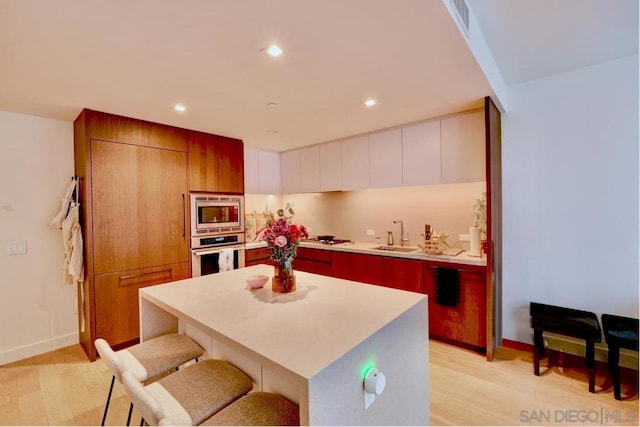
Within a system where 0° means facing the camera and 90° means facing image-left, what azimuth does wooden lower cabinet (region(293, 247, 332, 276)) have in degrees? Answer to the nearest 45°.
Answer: approximately 45°

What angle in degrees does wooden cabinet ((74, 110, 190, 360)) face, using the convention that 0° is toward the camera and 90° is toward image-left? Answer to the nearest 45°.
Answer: approximately 315°

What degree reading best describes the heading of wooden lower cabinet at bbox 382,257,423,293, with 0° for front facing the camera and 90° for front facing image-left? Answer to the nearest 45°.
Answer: approximately 45°

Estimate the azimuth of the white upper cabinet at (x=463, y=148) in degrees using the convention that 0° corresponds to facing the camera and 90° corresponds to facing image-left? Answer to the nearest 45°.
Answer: approximately 45°

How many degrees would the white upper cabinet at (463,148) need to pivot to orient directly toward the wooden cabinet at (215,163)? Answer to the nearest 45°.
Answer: approximately 45° to its right

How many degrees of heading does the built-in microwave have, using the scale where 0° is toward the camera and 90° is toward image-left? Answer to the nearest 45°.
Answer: approximately 315°
